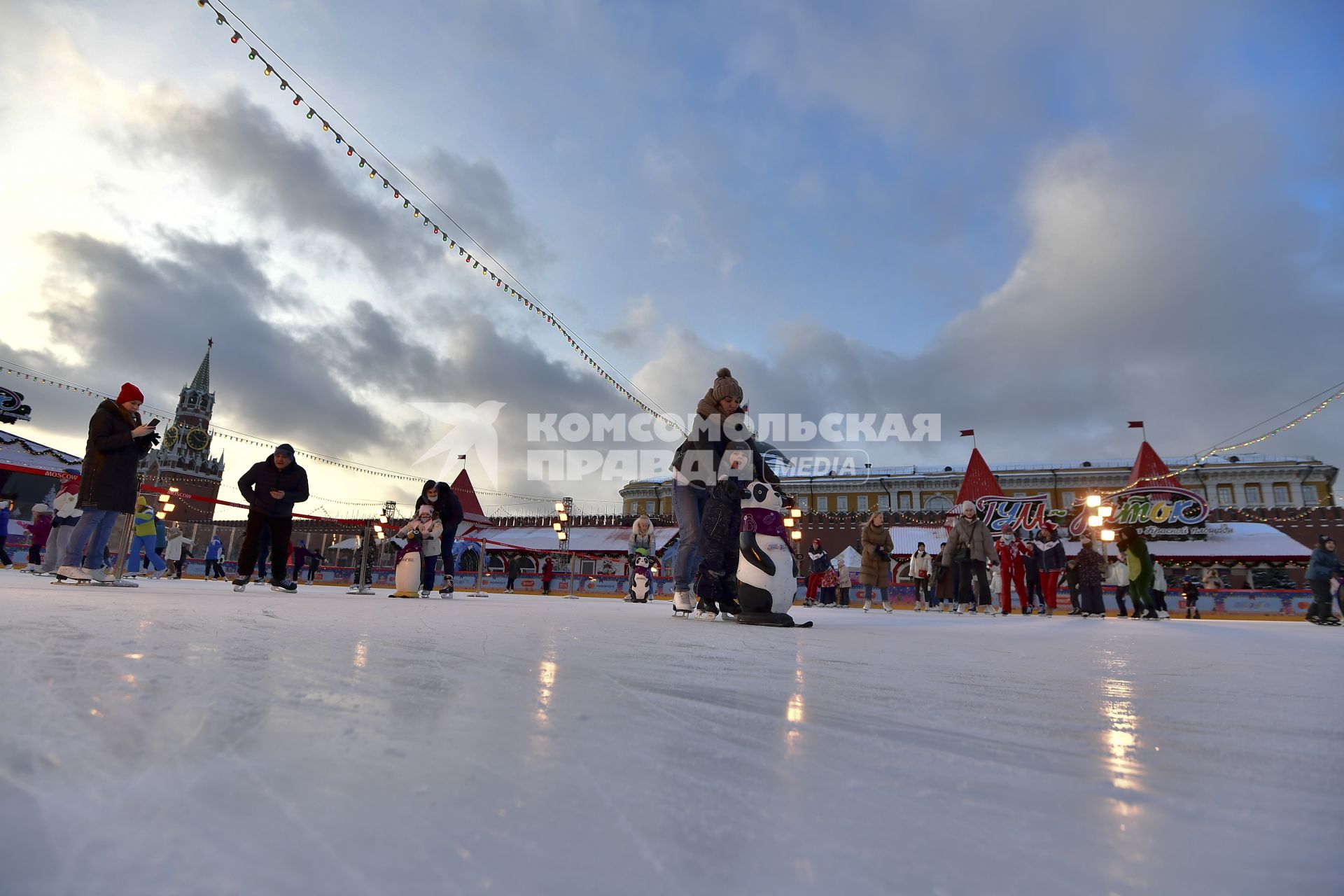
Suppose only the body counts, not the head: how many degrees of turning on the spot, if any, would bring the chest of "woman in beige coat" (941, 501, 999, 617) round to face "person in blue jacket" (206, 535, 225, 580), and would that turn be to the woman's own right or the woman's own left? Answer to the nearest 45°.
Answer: approximately 90° to the woman's own right

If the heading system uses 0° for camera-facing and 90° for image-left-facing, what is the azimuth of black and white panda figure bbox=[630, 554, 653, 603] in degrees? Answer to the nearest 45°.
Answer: approximately 0°

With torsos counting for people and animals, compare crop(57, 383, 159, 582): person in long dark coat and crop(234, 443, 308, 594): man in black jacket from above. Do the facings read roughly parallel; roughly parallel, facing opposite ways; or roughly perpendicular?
roughly perpendicular

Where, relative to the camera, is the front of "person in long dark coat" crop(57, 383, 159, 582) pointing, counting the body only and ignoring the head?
to the viewer's right

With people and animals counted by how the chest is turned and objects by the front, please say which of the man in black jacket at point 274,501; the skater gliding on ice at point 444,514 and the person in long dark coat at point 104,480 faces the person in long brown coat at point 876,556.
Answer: the person in long dark coat at point 104,480

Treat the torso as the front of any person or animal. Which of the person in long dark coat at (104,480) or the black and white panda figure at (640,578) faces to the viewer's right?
the person in long dark coat

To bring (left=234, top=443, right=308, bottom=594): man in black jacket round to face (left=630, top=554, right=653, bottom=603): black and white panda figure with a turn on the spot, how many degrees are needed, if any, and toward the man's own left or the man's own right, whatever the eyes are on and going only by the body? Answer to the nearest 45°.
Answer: approximately 135° to the man's own left

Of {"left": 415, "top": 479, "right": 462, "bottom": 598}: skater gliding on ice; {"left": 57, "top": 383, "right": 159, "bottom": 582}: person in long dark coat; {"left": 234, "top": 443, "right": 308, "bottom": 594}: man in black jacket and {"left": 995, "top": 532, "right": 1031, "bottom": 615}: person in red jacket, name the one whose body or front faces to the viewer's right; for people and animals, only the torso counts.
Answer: {"left": 57, "top": 383, "right": 159, "bottom": 582}: person in long dark coat

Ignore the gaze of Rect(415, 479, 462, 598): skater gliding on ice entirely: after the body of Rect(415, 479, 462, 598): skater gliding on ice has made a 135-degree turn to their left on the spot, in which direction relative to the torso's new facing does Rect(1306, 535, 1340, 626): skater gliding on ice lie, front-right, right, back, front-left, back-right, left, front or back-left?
front

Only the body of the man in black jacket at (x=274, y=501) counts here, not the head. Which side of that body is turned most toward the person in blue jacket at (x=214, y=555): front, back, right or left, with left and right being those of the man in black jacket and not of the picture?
back

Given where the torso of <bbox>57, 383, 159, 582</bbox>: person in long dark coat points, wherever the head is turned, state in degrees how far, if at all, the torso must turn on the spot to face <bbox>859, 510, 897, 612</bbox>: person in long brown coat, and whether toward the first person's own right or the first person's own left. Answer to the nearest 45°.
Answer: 0° — they already face them

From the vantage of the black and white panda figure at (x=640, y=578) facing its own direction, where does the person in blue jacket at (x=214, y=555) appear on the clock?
The person in blue jacket is roughly at 4 o'clock from the black and white panda figure.
